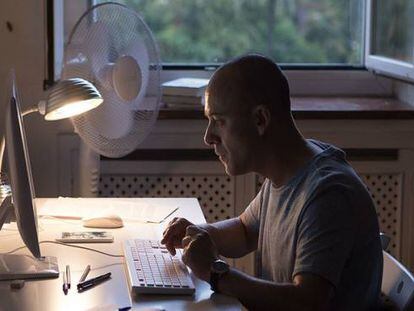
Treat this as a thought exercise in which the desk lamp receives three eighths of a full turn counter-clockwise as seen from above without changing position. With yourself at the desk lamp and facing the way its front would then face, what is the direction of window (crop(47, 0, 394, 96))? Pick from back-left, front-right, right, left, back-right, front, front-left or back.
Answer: right

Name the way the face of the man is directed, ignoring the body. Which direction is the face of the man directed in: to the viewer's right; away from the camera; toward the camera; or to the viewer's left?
to the viewer's left

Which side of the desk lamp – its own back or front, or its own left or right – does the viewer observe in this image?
right

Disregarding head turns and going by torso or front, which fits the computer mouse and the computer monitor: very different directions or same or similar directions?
very different directions

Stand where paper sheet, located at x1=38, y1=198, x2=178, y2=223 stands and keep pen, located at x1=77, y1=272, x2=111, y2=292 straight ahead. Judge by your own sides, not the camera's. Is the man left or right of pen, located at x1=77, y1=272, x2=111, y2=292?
left

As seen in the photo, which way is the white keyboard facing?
to the viewer's right

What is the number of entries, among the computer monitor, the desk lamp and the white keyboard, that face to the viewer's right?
3

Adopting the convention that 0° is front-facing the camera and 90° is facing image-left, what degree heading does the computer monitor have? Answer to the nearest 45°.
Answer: approximately 270°

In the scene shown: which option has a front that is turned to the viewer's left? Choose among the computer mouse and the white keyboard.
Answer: the computer mouse

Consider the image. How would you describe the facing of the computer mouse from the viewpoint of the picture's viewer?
facing to the left of the viewer

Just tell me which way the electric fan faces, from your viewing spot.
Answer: facing the viewer and to the right of the viewer
